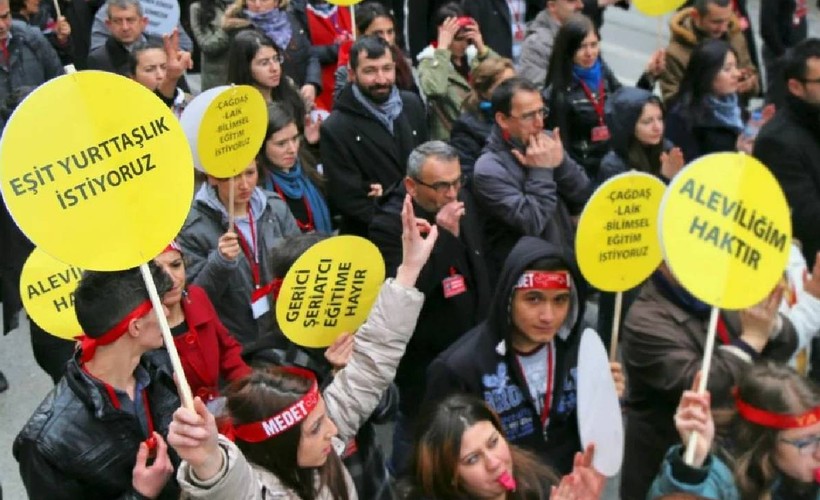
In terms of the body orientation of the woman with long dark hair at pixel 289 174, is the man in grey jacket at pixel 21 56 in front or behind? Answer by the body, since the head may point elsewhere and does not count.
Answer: behind

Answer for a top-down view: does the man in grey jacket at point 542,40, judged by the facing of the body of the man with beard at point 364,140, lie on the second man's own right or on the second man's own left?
on the second man's own left

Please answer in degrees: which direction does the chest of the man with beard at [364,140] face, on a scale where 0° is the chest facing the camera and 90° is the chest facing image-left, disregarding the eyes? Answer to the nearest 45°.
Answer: approximately 315°

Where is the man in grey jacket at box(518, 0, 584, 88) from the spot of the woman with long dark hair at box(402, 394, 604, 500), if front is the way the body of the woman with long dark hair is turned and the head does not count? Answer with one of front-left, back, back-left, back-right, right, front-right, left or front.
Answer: back-left

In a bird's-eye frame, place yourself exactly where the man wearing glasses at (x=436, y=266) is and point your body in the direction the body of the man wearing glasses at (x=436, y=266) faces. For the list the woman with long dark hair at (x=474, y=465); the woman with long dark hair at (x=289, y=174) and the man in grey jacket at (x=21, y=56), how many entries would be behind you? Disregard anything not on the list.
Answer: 2

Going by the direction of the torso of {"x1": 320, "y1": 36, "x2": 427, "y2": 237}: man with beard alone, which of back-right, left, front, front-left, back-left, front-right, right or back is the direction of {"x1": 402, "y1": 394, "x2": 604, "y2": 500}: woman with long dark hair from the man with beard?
front-right

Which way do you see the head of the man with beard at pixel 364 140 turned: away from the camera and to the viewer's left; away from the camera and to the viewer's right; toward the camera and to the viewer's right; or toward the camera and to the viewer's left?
toward the camera and to the viewer's right

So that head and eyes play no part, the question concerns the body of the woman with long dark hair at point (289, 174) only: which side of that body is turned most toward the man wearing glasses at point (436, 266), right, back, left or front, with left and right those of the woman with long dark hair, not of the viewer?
front

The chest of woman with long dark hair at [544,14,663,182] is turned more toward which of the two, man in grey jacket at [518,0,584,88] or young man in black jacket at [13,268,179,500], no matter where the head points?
the young man in black jacket

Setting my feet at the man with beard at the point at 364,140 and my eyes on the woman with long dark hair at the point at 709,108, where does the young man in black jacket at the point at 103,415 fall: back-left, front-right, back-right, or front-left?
back-right
